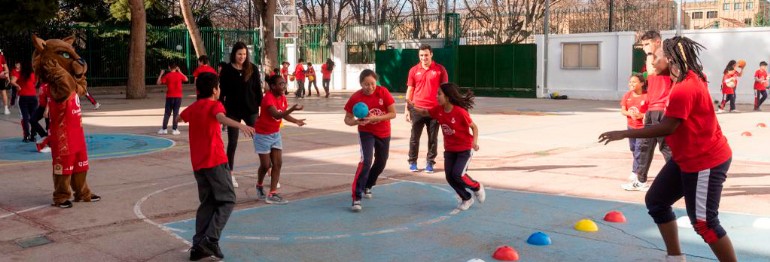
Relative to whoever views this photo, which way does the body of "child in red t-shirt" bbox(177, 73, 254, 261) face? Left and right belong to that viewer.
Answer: facing away from the viewer and to the right of the viewer

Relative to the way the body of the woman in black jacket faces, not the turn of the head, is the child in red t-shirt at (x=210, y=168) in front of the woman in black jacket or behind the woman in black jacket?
in front

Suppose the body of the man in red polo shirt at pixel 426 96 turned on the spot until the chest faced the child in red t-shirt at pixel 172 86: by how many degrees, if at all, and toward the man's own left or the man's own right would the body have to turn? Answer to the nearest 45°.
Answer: approximately 135° to the man's own right

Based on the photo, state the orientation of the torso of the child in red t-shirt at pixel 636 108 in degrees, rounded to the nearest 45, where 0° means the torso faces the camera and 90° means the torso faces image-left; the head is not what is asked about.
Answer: approximately 45°

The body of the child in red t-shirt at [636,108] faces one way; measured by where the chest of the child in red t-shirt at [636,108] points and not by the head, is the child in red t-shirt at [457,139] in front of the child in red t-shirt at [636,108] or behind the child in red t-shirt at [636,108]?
in front

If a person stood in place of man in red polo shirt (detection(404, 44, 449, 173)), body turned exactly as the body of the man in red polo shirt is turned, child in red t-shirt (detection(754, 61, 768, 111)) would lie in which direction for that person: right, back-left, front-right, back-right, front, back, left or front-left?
back-left

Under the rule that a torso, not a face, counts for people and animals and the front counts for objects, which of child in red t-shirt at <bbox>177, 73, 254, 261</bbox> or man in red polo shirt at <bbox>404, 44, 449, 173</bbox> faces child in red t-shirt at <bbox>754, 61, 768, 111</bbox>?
child in red t-shirt at <bbox>177, 73, 254, 261</bbox>

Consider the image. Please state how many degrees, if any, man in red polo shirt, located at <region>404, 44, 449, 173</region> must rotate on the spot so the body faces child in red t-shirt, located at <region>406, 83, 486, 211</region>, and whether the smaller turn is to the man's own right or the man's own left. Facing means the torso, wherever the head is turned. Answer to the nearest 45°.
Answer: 0° — they already face them

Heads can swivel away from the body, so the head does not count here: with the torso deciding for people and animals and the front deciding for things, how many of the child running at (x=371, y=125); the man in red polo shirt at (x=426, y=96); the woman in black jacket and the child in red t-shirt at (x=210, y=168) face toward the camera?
3

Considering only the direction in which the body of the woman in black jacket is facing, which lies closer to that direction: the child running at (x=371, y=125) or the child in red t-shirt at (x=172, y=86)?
the child running

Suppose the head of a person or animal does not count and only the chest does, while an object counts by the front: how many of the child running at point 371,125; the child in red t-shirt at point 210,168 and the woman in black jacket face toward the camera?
2
